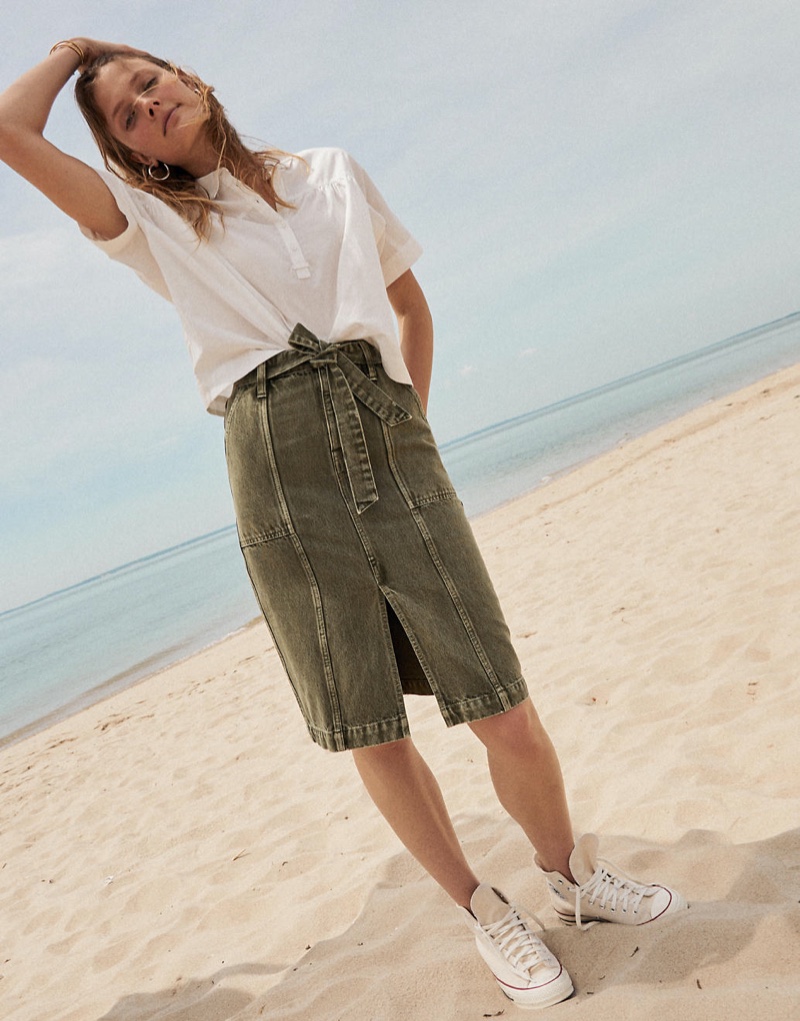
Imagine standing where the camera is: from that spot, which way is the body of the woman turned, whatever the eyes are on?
toward the camera
